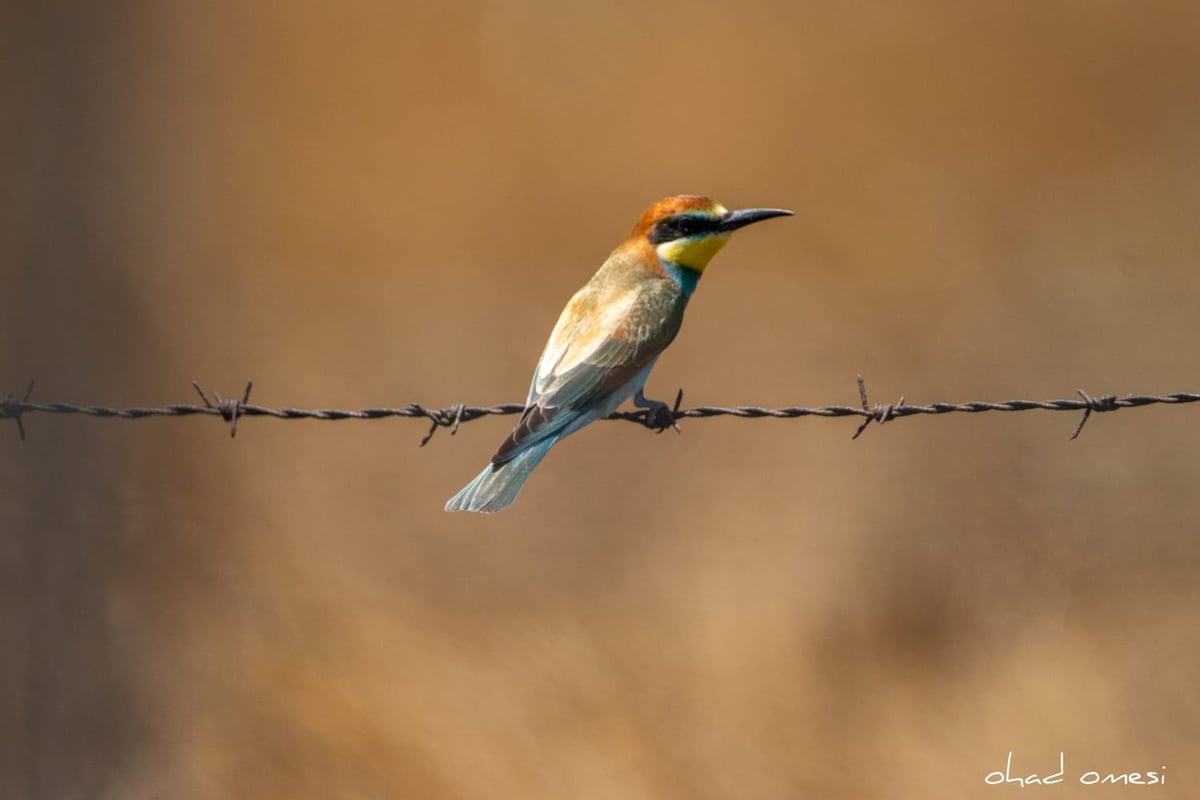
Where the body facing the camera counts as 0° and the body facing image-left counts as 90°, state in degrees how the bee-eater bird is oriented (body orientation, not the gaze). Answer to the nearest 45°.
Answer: approximately 270°
